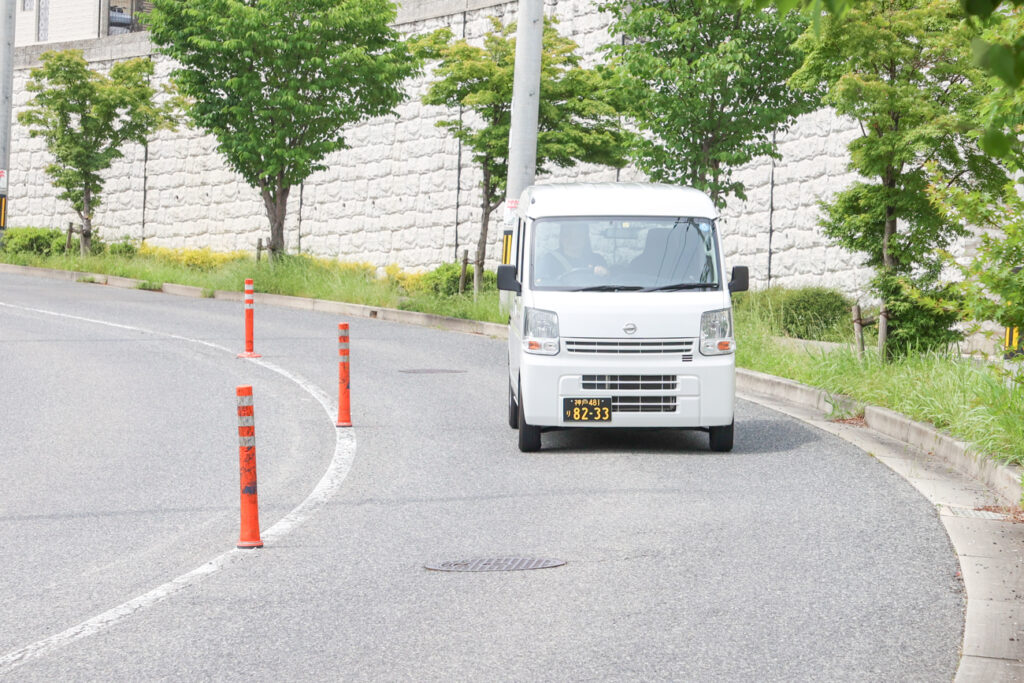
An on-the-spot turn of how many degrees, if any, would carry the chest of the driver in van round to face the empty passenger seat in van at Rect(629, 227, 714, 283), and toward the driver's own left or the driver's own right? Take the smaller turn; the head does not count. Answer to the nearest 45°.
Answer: approximately 90° to the driver's own left

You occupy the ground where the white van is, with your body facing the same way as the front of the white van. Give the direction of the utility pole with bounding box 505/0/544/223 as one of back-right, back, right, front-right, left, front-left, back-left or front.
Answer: back

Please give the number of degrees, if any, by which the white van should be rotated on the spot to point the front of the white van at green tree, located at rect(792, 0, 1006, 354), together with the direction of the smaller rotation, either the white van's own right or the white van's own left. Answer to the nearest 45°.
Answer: approximately 135° to the white van's own left

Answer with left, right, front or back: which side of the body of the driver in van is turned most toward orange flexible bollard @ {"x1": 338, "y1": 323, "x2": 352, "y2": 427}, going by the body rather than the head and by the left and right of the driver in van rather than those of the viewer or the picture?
right

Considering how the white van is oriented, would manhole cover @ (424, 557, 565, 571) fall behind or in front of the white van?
in front

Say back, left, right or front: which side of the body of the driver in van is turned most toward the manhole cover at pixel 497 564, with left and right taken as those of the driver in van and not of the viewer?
front

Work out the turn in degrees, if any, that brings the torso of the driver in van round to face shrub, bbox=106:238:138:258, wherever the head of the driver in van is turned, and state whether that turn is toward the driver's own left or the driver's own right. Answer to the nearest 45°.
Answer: approximately 135° to the driver's own right

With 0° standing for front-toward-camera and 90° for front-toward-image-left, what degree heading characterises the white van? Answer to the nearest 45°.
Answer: approximately 0°

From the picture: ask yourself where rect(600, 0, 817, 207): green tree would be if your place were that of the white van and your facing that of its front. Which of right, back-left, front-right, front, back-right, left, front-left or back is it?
back

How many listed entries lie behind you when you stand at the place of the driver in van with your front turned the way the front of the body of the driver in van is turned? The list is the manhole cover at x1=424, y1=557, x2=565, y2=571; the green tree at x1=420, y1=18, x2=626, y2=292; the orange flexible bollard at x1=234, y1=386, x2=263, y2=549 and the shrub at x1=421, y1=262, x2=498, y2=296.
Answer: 2

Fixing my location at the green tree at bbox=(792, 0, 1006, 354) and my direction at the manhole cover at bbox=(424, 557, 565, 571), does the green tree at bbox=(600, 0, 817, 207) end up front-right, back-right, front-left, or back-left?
back-right

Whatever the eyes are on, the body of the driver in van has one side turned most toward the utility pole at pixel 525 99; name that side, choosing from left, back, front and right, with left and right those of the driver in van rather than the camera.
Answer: back

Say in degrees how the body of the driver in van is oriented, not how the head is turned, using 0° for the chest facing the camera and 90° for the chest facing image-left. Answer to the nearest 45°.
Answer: approximately 0°
